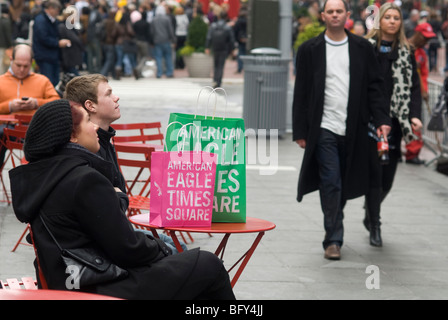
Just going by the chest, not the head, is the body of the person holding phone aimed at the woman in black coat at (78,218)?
yes

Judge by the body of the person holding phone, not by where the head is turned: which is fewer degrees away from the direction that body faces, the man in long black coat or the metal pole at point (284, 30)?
the man in long black coat

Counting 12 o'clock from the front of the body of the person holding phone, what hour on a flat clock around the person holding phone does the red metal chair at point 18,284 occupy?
The red metal chair is roughly at 12 o'clock from the person holding phone.

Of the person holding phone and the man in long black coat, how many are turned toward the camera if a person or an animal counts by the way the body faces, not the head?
2

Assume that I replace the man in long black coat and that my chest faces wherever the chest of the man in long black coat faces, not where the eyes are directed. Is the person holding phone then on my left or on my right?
on my right

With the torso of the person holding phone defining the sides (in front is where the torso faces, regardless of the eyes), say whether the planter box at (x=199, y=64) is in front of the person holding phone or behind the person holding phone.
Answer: behind

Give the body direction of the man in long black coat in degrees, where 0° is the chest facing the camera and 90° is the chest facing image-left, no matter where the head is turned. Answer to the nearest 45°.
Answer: approximately 0°

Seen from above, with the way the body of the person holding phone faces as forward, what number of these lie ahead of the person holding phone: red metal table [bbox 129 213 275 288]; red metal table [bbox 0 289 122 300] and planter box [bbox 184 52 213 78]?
2
